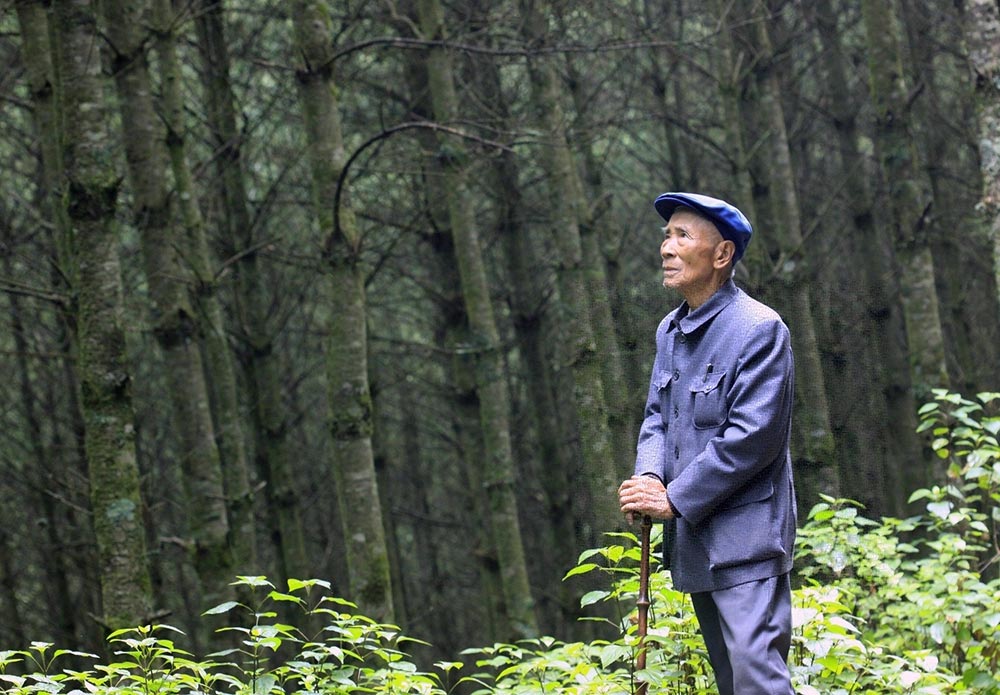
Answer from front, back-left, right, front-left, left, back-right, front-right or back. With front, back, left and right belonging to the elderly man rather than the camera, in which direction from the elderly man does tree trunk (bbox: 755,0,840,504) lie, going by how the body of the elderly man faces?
back-right

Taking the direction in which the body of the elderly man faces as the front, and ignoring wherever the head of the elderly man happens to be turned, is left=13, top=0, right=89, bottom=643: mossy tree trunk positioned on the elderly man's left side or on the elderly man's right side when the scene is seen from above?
on the elderly man's right side

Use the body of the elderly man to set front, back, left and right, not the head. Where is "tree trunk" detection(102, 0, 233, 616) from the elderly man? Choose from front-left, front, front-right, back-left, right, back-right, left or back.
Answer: right

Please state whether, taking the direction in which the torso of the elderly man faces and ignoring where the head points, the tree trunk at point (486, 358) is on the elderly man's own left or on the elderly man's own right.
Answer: on the elderly man's own right

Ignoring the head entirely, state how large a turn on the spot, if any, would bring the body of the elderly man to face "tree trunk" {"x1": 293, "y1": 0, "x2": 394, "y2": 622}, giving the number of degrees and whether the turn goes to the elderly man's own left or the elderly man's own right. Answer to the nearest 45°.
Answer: approximately 90° to the elderly man's own right

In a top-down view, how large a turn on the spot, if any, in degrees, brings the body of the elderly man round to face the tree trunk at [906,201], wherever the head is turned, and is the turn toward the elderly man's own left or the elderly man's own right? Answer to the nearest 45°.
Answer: approximately 135° to the elderly man's own right

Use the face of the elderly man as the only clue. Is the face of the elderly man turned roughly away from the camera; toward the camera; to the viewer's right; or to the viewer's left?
to the viewer's left

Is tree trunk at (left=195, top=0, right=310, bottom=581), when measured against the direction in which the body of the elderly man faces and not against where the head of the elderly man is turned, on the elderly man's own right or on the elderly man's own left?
on the elderly man's own right

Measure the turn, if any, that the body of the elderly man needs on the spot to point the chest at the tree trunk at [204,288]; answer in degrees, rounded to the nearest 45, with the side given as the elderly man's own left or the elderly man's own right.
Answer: approximately 90° to the elderly man's own right

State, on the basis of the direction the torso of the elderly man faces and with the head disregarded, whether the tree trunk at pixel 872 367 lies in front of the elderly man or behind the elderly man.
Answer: behind
